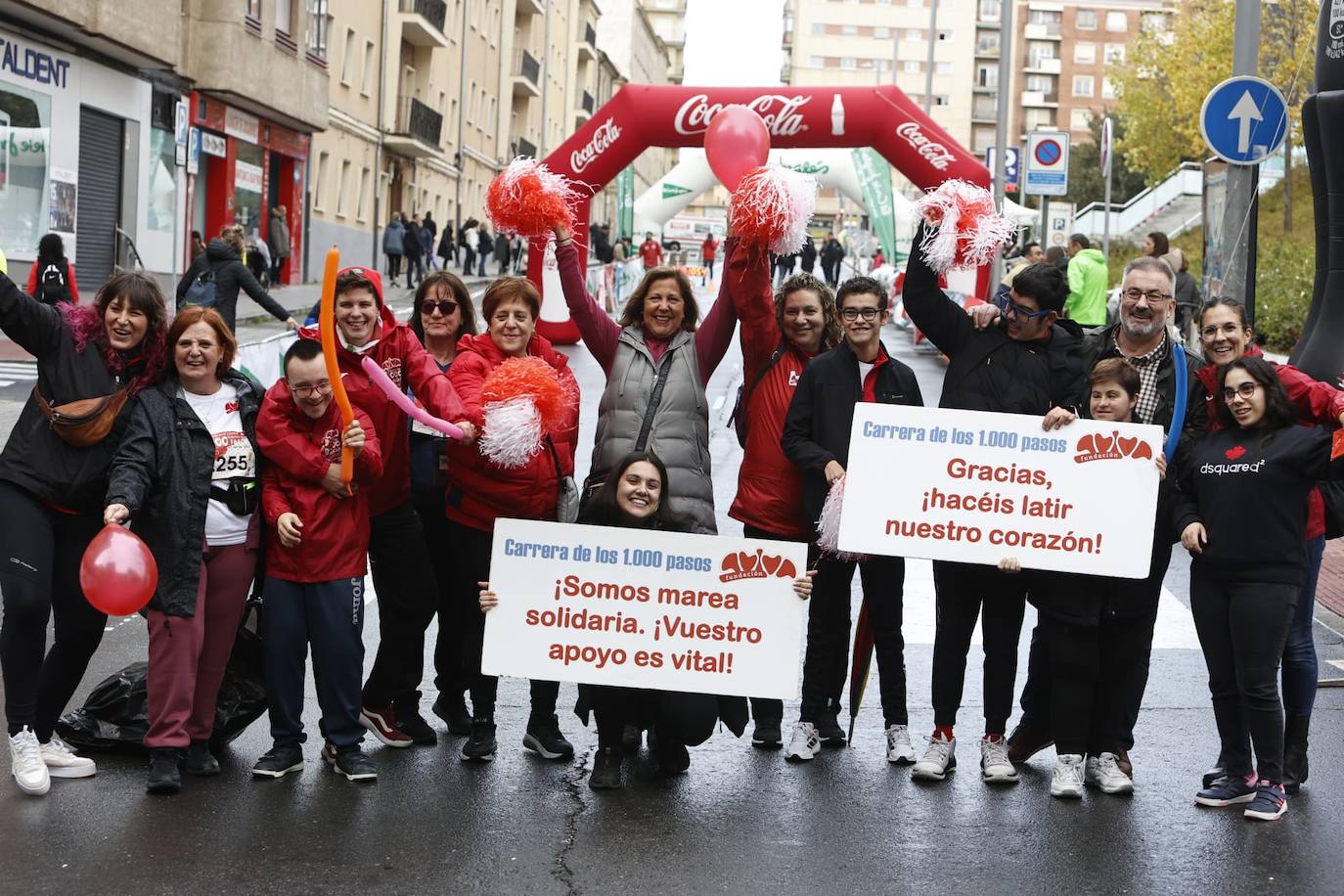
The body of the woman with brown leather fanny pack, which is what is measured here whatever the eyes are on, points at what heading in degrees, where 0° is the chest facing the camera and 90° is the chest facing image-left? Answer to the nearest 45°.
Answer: approximately 315°

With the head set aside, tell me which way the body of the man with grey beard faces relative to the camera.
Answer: toward the camera

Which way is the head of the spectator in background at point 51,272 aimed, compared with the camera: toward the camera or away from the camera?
away from the camera

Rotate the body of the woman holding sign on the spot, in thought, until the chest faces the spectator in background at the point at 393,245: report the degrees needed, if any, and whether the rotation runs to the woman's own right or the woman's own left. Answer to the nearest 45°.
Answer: approximately 180°

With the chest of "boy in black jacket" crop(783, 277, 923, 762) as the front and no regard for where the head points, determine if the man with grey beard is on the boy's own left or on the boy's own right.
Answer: on the boy's own left

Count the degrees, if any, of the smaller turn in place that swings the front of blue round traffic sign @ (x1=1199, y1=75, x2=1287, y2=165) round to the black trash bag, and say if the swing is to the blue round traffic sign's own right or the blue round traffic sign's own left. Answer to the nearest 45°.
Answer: approximately 45° to the blue round traffic sign's own right

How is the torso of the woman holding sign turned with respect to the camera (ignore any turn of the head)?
toward the camera

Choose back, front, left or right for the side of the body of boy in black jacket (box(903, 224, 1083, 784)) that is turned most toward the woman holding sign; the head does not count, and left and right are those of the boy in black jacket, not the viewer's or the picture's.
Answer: right

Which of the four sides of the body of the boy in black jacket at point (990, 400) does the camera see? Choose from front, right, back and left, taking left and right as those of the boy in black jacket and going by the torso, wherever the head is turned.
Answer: front

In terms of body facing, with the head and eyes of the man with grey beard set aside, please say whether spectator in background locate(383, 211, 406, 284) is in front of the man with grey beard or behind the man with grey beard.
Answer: behind
